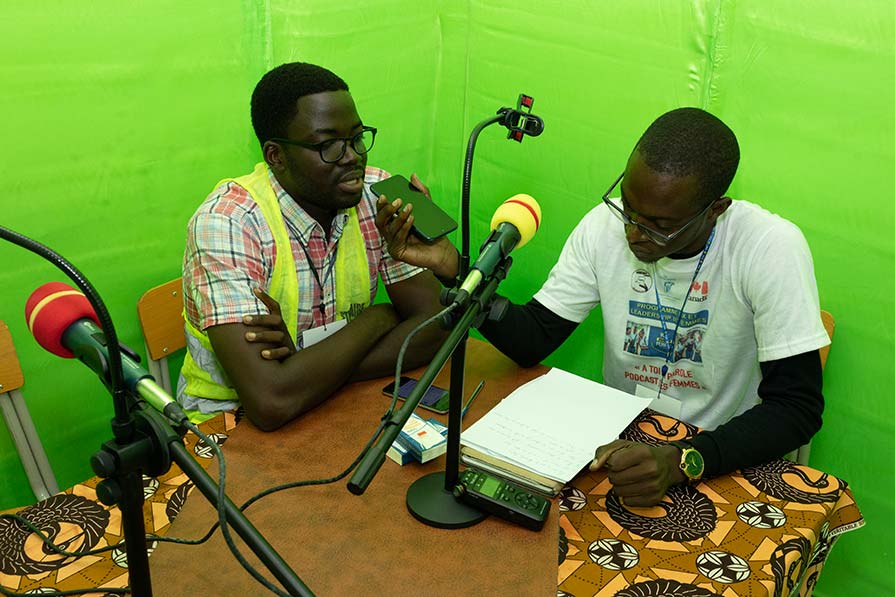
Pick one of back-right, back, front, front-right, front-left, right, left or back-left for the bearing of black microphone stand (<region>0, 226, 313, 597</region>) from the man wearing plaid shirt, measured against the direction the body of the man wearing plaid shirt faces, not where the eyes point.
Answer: front-right

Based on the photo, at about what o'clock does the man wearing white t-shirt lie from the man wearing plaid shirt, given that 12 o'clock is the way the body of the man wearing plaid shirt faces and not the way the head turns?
The man wearing white t-shirt is roughly at 11 o'clock from the man wearing plaid shirt.

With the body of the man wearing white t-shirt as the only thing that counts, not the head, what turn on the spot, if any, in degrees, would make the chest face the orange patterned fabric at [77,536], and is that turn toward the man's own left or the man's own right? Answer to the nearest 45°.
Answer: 0° — they already face it

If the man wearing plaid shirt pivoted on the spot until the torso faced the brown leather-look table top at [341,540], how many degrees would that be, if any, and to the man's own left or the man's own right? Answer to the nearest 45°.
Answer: approximately 45° to the man's own right

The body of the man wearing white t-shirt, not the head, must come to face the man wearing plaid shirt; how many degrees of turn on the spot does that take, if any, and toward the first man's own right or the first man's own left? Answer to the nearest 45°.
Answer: approximately 45° to the first man's own right

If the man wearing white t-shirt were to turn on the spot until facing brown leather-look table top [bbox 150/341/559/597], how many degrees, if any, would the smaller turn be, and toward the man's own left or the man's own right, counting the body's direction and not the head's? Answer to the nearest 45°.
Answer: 0° — they already face it

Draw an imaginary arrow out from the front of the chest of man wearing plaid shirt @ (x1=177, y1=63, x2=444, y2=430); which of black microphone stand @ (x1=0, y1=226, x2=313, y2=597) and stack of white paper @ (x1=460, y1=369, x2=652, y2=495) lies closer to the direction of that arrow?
the stack of white paper

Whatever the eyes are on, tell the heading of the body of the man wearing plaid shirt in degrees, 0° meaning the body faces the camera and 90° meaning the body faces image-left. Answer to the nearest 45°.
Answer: approximately 315°

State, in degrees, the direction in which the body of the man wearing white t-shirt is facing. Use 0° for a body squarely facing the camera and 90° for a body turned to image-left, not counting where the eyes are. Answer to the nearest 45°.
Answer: approximately 45°

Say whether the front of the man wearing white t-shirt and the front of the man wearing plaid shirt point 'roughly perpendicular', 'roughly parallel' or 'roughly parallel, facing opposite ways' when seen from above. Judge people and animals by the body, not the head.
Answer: roughly perpendicular

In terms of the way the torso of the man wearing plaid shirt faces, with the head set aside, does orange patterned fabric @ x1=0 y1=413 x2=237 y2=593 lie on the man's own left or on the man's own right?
on the man's own right

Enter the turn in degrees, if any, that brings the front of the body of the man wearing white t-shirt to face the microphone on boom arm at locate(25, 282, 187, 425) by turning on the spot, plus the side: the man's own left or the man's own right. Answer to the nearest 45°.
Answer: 0° — they already face it

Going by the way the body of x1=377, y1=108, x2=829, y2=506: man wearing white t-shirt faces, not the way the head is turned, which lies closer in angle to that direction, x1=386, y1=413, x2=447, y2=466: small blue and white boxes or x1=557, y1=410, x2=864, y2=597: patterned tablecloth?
the small blue and white boxes

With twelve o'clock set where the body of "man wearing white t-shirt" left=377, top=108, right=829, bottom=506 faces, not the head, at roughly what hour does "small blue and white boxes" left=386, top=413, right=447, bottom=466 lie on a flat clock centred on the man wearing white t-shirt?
The small blue and white boxes is roughly at 12 o'clock from the man wearing white t-shirt.
